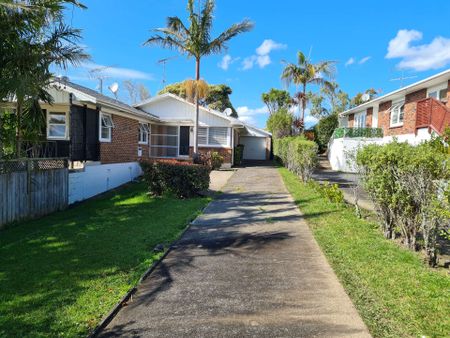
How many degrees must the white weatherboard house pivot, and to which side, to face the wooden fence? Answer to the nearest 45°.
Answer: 0° — it already faces it

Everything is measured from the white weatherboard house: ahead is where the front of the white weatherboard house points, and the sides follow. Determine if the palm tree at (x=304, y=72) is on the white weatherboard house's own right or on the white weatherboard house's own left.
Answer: on the white weatherboard house's own left

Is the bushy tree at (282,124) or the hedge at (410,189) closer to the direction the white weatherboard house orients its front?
the hedge

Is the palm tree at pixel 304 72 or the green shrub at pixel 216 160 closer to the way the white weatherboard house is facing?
the green shrub

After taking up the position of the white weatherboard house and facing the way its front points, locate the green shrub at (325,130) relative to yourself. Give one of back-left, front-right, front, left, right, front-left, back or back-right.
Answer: back-left

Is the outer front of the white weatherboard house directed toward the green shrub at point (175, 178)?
yes

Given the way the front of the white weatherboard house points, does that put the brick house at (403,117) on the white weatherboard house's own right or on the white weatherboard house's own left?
on the white weatherboard house's own left
